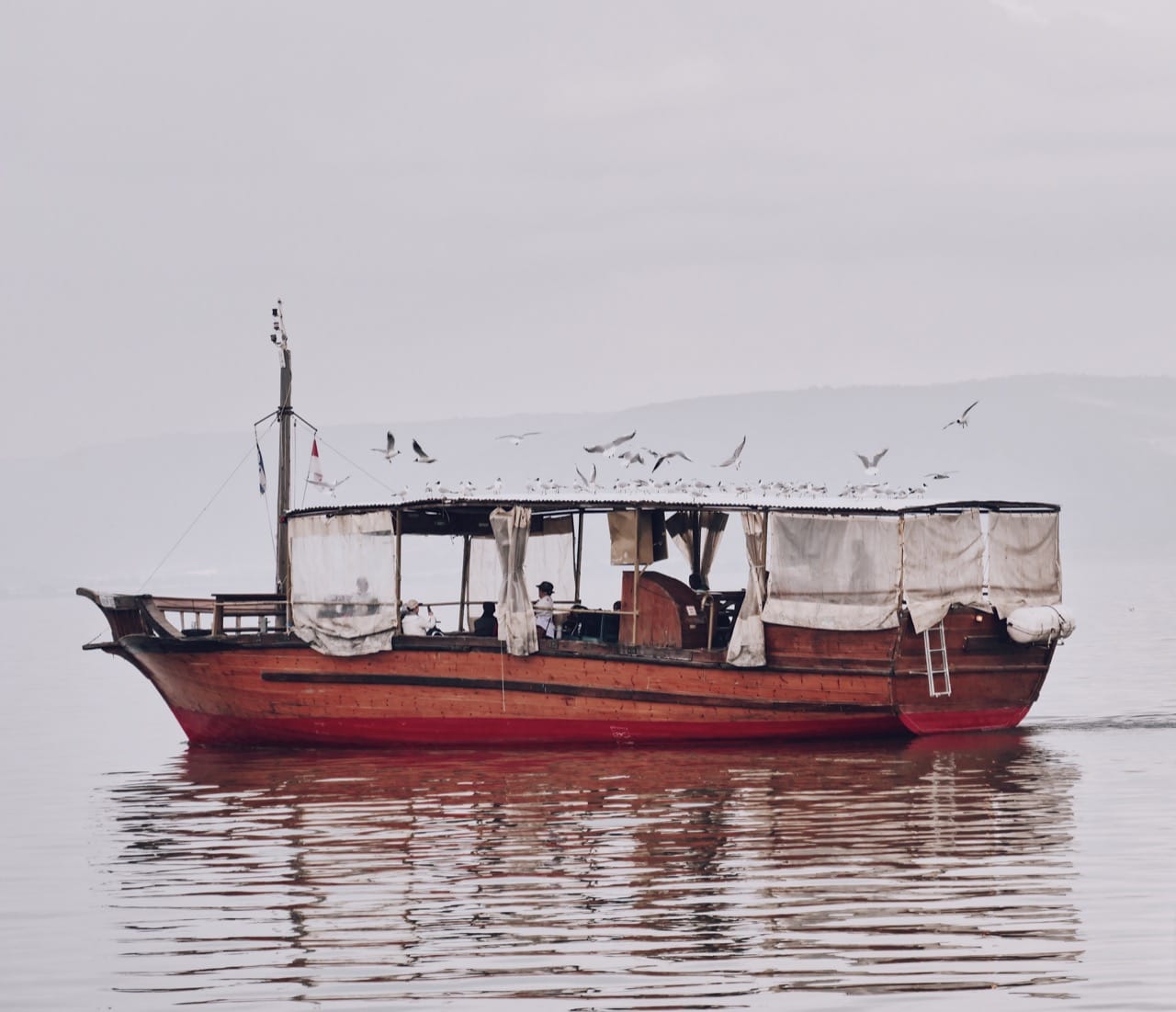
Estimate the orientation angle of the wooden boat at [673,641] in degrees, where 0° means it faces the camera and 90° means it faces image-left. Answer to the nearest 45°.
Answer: approximately 90°
